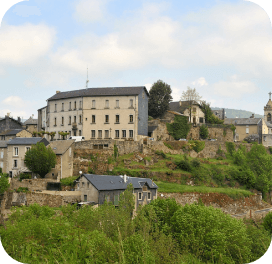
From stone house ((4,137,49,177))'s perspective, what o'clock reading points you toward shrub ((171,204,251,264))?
The shrub is roughly at 11 o'clock from the stone house.

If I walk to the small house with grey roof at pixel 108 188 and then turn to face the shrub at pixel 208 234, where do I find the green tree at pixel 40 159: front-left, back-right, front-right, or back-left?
back-right

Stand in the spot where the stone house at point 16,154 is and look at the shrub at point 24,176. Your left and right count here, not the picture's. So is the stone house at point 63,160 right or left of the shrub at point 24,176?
left

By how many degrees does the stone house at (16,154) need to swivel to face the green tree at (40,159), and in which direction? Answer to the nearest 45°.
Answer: approximately 45° to its left

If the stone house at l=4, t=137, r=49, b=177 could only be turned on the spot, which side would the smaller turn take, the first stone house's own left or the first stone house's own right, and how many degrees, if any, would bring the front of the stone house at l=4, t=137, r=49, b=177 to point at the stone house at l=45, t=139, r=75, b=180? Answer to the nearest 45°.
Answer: approximately 90° to the first stone house's own left

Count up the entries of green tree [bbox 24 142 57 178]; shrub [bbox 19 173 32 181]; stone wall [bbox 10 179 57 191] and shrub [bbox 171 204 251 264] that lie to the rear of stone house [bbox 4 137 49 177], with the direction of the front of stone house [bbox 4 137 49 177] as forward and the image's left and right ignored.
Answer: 0

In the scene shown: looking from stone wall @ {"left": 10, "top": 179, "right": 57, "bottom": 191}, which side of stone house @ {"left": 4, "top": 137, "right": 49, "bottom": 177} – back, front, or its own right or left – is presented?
front

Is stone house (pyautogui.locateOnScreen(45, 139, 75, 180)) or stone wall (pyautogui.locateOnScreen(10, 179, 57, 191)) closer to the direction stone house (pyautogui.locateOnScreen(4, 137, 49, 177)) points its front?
the stone wall

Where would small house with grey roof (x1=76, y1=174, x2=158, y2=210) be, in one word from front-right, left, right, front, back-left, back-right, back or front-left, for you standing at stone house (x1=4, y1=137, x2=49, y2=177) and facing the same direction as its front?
front-left

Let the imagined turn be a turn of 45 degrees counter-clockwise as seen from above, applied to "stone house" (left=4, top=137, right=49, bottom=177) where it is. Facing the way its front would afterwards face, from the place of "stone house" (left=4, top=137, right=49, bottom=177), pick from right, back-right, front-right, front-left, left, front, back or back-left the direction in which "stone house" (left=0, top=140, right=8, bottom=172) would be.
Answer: back

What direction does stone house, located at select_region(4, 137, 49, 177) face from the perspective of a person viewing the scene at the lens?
facing the viewer

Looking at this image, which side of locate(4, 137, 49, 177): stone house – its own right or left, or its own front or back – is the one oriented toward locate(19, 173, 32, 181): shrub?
front
